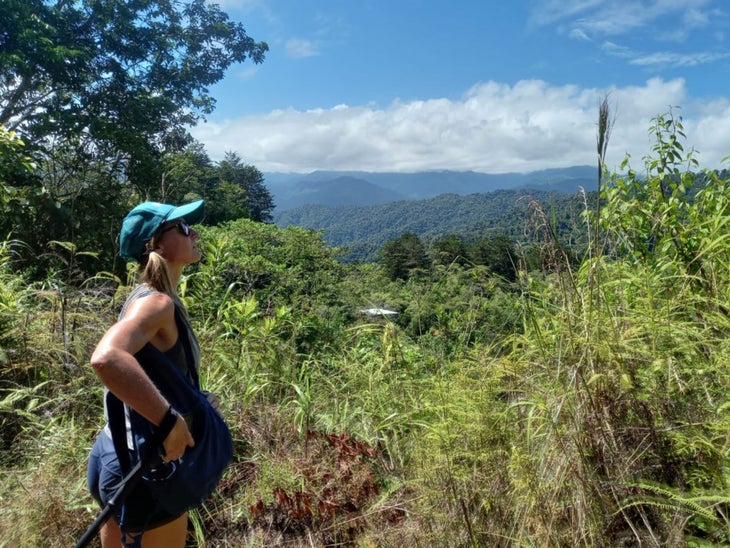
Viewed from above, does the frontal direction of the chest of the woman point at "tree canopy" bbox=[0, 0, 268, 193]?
no

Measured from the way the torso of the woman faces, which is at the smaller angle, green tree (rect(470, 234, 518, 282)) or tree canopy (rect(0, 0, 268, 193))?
the green tree

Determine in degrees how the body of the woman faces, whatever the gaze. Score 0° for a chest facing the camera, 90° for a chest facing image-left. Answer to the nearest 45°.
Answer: approximately 270°

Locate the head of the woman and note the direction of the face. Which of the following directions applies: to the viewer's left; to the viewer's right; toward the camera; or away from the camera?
to the viewer's right

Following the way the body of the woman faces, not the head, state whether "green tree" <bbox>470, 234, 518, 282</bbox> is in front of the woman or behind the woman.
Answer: in front
